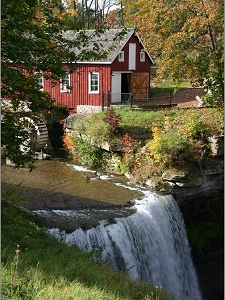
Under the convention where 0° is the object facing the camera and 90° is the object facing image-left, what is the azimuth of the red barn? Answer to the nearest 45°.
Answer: approximately 315°

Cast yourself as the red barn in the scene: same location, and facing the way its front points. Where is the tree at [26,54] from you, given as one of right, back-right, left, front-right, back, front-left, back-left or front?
front-right

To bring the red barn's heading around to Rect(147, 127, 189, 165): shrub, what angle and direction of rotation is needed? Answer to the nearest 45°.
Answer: approximately 45° to its right

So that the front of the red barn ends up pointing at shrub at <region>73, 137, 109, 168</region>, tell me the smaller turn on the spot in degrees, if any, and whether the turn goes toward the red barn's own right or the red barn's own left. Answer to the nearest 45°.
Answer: approximately 45° to the red barn's own right
